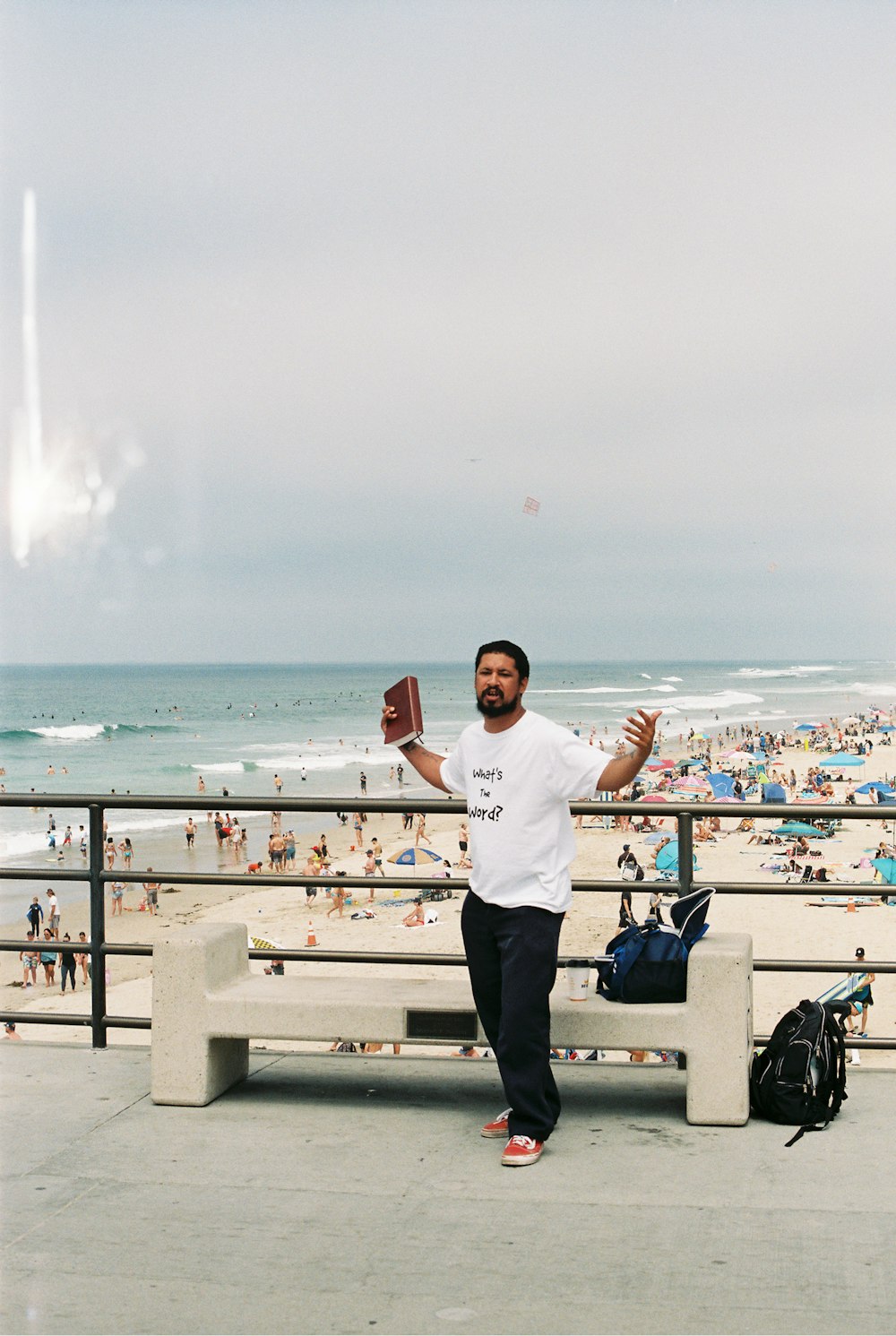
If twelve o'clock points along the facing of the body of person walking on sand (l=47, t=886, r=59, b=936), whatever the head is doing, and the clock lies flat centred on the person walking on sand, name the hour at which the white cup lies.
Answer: The white cup is roughly at 9 o'clock from the person walking on sand.

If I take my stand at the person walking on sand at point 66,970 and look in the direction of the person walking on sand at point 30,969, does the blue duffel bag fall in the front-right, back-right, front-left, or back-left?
back-left

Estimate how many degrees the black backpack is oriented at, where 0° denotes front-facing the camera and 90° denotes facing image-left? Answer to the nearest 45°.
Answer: approximately 45°

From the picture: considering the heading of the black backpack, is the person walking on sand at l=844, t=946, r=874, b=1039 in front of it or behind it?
behind

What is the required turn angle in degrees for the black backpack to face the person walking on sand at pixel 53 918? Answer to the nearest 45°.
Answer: approximately 90° to its right
